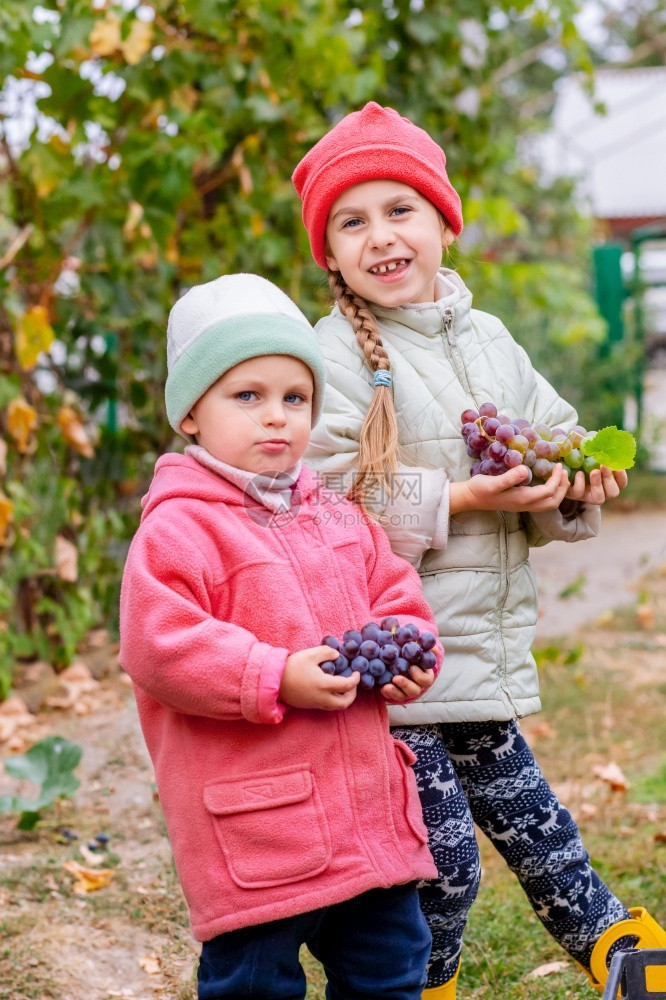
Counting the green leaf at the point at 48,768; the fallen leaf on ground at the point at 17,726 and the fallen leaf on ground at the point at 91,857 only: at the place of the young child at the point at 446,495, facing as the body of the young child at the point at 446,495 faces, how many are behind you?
3

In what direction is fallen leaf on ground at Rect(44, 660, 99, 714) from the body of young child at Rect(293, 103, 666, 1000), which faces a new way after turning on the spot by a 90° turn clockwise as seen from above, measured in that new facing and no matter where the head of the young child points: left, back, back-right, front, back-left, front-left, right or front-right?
right

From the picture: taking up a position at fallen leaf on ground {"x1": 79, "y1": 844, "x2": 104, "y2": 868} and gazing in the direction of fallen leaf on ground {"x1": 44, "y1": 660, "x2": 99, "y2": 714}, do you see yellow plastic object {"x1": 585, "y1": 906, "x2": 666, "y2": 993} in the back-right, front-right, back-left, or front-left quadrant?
back-right

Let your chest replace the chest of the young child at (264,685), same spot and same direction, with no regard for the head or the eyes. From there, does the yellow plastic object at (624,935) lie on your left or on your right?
on your left

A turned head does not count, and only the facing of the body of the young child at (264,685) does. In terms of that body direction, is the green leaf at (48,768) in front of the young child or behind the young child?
behind

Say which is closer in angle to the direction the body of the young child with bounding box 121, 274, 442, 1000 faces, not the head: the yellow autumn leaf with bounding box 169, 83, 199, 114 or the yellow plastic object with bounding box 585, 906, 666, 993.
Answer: the yellow plastic object
